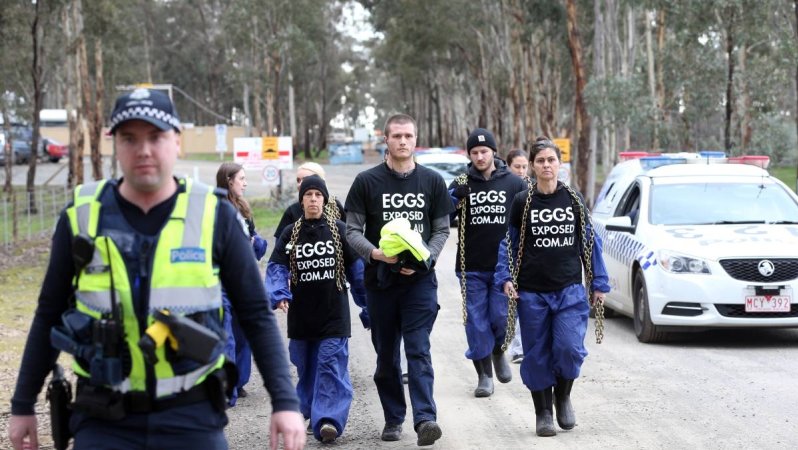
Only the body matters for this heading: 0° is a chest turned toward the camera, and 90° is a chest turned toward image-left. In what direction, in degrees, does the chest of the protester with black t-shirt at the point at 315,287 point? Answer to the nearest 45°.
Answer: approximately 0°

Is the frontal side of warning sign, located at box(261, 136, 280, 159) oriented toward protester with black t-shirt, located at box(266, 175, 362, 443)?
yes

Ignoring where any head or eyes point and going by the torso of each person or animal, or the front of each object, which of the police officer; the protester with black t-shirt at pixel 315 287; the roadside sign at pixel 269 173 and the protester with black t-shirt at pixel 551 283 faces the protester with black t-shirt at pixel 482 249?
the roadside sign

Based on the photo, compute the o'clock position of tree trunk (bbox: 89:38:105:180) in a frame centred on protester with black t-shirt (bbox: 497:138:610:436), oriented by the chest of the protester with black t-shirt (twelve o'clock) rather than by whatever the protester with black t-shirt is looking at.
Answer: The tree trunk is roughly at 5 o'clock from the protester with black t-shirt.

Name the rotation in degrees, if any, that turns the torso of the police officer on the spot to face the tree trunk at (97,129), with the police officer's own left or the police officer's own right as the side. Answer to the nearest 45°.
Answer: approximately 180°

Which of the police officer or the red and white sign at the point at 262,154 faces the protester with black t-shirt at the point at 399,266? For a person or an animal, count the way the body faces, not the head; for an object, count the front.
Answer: the red and white sign

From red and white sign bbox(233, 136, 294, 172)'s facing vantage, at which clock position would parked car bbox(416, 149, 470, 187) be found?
The parked car is roughly at 9 o'clock from the red and white sign.

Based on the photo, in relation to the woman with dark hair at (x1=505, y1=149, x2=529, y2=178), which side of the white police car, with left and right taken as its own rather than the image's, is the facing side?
right

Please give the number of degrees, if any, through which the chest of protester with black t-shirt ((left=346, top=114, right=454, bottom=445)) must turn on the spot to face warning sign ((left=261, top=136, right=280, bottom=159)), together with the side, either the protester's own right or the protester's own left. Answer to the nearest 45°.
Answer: approximately 180°
